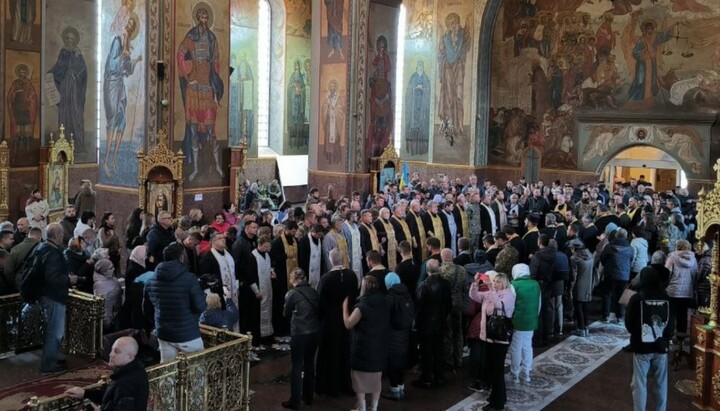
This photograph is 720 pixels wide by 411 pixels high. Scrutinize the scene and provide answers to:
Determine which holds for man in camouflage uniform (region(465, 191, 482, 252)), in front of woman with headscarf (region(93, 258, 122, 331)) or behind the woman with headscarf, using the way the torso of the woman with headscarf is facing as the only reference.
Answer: in front

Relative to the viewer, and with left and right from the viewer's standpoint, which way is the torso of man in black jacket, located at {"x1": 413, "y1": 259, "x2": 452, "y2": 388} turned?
facing away from the viewer

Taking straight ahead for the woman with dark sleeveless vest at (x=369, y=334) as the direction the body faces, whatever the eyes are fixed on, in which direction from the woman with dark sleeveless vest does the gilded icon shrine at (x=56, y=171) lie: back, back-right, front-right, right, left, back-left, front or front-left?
front

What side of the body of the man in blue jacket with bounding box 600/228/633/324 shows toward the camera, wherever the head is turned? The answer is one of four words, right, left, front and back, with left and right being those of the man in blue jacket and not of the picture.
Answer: back

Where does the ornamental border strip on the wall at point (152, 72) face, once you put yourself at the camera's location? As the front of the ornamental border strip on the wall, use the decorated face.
facing the viewer

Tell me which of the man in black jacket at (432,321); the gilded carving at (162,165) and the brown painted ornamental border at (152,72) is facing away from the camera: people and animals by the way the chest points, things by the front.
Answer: the man in black jacket

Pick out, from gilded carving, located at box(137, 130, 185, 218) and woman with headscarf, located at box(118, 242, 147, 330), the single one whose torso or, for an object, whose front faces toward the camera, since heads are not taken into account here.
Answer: the gilded carving

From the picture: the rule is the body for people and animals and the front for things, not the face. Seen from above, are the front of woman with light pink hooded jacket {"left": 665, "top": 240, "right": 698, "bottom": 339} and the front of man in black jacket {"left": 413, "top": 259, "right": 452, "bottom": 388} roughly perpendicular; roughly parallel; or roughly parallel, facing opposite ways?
roughly parallel

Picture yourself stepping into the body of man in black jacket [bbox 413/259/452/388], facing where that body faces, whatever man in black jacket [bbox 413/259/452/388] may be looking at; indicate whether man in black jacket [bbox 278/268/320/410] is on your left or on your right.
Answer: on your left

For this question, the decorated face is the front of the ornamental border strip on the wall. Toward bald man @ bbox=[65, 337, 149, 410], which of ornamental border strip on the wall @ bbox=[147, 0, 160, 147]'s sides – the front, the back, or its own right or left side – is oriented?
front

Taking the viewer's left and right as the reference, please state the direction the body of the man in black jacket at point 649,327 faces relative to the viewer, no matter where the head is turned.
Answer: facing away from the viewer

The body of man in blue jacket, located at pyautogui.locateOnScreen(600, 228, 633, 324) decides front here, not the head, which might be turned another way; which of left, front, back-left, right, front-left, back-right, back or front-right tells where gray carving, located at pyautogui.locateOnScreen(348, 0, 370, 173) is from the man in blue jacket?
front-left

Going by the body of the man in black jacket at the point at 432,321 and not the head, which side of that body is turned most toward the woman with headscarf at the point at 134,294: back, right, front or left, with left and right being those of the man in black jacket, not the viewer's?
left

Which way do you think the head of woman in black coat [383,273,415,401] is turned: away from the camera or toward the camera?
away from the camera

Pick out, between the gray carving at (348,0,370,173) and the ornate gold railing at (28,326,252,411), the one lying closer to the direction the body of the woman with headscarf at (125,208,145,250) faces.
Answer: the gray carving
